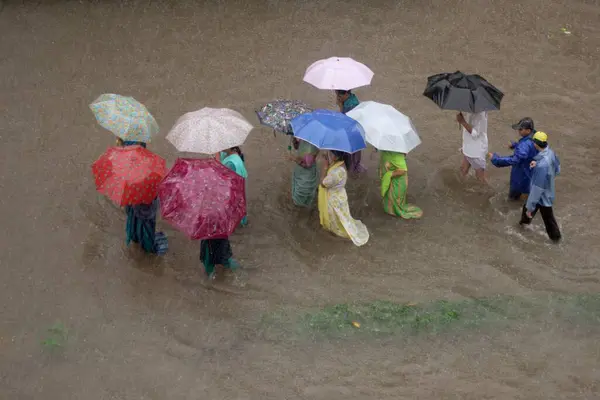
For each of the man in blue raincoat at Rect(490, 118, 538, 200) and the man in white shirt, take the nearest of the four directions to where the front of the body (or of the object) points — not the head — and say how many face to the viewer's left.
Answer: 2

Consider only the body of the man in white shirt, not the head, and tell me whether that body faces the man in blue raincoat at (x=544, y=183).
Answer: no

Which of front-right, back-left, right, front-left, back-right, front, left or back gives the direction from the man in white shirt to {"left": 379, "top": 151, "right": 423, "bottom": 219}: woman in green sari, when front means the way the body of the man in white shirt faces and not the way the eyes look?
front-left

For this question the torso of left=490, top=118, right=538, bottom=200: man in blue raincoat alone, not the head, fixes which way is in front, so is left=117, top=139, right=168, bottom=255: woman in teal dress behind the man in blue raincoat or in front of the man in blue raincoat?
in front

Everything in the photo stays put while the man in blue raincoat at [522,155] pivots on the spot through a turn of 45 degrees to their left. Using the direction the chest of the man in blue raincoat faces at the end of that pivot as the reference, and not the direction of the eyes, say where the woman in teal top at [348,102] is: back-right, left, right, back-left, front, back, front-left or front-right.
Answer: front-right

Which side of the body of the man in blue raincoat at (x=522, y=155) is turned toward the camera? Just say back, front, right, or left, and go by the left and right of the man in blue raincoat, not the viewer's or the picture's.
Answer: left

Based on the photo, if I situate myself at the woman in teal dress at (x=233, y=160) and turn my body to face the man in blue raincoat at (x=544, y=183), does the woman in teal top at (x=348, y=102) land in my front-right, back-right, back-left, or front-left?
front-left

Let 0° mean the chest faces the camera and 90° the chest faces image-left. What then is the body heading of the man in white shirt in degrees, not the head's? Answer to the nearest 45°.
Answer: approximately 90°

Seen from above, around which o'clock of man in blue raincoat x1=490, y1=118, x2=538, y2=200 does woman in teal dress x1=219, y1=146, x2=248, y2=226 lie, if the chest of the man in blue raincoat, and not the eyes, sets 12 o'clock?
The woman in teal dress is roughly at 11 o'clock from the man in blue raincoat.

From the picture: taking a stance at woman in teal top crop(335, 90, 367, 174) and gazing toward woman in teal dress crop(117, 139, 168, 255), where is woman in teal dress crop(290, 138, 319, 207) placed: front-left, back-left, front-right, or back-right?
front-left

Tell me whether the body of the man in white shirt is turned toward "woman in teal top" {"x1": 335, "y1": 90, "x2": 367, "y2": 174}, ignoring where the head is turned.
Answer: yes

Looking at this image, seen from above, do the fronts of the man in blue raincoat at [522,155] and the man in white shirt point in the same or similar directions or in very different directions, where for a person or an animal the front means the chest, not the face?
same or similar directions
